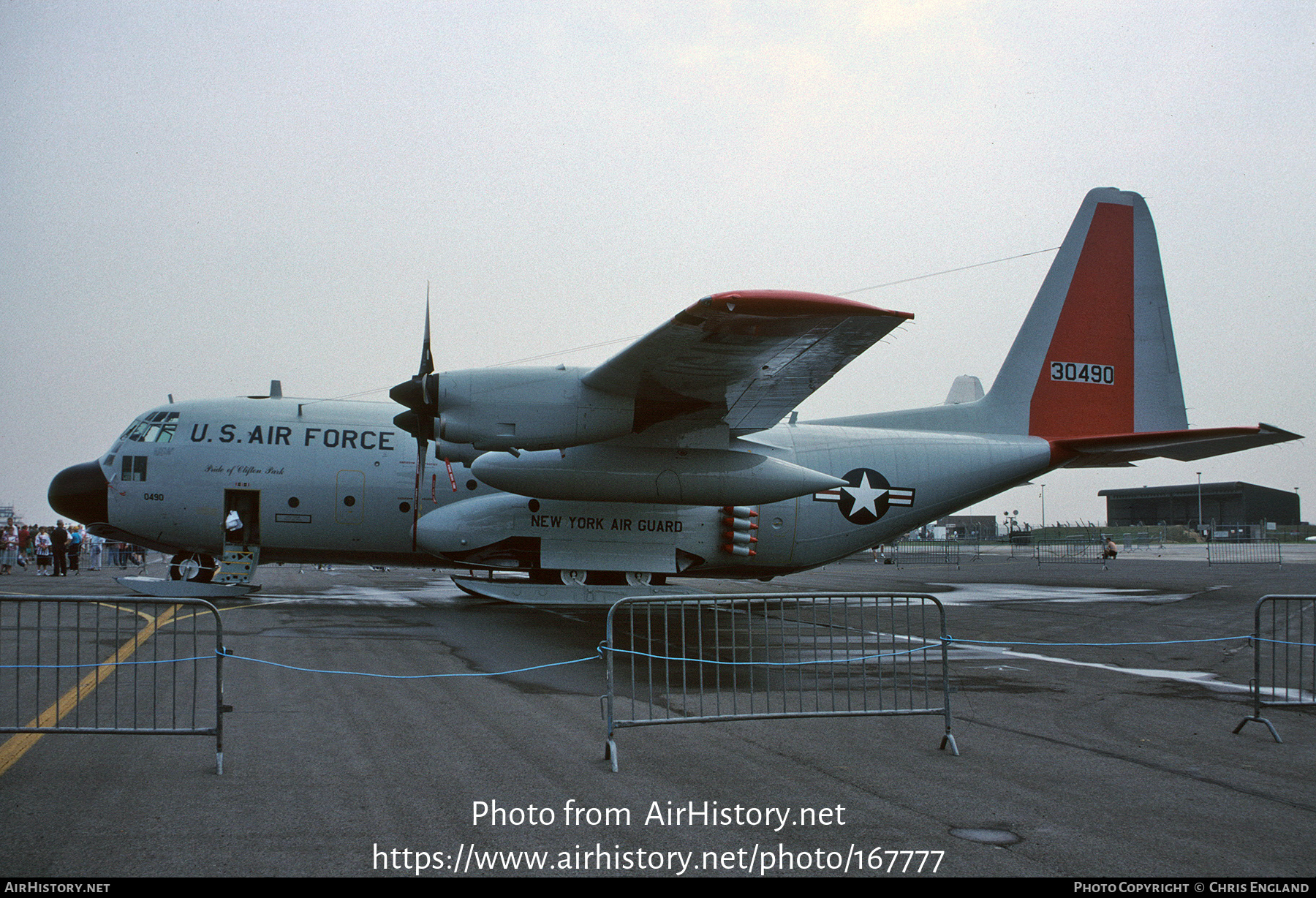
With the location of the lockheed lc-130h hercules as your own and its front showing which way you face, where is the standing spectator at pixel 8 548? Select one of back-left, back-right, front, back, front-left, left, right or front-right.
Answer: front-right

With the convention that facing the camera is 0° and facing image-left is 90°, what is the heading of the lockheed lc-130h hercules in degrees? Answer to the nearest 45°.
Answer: approximately 90°

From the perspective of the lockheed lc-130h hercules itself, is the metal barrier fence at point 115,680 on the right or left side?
on its left

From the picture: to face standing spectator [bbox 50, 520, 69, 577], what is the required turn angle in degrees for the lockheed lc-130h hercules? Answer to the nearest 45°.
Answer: approximately 45° to its right

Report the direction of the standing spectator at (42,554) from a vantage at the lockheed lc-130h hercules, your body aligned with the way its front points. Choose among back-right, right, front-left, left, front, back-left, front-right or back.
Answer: front-right

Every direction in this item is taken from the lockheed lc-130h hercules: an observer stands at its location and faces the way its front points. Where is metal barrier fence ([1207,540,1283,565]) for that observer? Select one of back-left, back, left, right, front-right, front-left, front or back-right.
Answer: back-right

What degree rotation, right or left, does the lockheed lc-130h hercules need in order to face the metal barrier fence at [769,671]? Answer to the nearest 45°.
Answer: approximately 90° to its left

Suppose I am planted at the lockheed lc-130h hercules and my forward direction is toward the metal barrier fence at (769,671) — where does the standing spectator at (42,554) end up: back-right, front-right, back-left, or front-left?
back-right

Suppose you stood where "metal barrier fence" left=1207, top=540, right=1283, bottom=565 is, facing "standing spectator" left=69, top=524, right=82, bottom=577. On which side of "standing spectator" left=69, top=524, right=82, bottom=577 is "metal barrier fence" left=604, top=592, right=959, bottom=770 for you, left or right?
left

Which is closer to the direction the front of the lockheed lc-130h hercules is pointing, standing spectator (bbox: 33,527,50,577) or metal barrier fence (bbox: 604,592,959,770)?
the standing spectator
